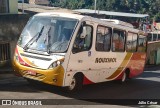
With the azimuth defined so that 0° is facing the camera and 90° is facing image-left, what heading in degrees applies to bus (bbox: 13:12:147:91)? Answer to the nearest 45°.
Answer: approximately 45°

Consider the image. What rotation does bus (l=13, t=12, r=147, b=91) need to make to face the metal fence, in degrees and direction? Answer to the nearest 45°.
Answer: approximately 90° to its right

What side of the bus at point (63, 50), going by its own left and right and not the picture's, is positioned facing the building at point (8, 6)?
right

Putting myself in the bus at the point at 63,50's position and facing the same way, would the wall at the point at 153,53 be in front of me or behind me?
behind
